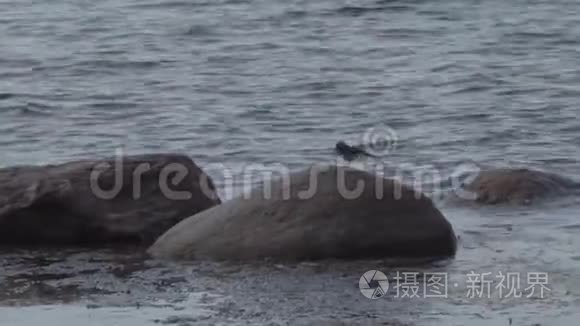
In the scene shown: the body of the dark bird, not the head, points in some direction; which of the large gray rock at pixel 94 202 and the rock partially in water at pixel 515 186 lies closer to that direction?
the large gray rock

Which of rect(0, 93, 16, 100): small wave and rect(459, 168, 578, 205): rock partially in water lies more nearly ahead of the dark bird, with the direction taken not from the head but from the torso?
the small wave

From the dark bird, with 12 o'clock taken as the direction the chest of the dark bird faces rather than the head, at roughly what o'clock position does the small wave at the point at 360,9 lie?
The small wave is roughly at 3 o'clock from the dark bird.

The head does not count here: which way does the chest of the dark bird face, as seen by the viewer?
to the viewer's left

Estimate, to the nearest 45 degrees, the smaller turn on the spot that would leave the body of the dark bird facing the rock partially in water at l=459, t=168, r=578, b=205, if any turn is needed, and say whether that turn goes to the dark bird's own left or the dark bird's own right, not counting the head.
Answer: approximately 135° to the dark bird's own left

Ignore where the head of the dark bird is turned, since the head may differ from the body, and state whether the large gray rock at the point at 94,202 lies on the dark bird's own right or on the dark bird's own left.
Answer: on the dark bird's own left
